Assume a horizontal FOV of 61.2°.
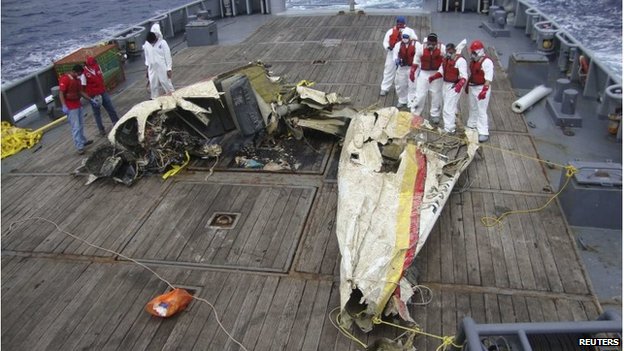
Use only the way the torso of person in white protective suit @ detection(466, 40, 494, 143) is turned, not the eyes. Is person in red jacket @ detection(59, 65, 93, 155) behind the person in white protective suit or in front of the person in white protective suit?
in front

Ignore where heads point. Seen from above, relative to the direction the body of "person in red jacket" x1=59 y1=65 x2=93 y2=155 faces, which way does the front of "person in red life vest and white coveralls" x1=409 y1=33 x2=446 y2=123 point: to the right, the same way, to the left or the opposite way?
to the right

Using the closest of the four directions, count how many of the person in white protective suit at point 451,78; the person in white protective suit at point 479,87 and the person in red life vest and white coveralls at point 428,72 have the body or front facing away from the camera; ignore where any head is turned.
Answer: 0

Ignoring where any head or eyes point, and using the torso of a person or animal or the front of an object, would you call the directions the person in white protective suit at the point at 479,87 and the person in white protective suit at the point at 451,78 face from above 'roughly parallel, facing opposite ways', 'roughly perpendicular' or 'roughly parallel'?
roughly parallel

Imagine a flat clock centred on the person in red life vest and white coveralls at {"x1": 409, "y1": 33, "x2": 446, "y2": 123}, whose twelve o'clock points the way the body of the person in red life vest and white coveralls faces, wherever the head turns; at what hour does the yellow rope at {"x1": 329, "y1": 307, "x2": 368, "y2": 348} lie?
The yellow rope is roughly at 12 o'clock from the person in red life vest and white coveralls.

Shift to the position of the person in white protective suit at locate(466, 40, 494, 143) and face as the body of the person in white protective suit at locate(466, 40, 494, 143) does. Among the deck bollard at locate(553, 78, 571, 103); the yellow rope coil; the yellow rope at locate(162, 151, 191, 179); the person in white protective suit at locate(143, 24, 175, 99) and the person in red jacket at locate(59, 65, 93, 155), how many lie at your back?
1

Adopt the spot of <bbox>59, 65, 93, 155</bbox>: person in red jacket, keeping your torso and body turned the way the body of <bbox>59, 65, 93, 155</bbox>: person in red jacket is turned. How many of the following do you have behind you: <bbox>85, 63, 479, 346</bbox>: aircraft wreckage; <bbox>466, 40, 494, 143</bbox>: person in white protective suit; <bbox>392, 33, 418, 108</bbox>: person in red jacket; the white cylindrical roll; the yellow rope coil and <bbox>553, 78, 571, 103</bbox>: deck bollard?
1

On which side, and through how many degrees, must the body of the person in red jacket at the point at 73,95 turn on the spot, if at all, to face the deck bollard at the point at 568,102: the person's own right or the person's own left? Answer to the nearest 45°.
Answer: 0° — they already face it

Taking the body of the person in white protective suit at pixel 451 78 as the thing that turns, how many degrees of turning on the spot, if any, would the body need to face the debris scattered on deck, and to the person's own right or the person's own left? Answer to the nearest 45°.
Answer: approximately 45° to the person's own right

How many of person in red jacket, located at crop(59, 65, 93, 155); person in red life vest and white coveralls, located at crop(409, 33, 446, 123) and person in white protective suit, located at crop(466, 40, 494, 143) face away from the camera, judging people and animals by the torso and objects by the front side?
0

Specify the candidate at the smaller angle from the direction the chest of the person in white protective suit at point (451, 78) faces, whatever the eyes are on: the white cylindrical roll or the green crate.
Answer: the green crate

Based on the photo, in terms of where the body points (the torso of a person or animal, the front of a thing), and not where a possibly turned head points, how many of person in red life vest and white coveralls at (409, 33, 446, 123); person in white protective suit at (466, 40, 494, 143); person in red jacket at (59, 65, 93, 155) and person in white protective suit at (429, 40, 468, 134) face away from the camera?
0

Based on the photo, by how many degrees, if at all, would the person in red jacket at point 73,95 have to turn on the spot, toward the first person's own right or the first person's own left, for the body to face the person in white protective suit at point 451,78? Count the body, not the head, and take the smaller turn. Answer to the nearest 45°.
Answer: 0° — they already face them

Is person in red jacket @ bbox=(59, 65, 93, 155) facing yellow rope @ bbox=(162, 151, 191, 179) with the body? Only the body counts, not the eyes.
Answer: yes

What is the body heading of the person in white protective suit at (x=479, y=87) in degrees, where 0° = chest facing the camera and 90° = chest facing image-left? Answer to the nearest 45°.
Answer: approximately 45°

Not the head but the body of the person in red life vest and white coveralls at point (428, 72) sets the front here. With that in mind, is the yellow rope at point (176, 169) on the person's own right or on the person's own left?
on the person's own right

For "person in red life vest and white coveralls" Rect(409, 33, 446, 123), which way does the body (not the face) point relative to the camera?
toward the camera

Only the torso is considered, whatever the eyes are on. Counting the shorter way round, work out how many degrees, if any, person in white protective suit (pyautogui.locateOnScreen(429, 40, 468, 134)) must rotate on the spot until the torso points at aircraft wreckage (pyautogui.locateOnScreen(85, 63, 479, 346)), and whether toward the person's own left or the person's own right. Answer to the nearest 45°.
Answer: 0° — they already face it

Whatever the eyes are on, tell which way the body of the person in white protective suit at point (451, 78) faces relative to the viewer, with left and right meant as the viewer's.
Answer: facing the viewer and to the left of the viewer
